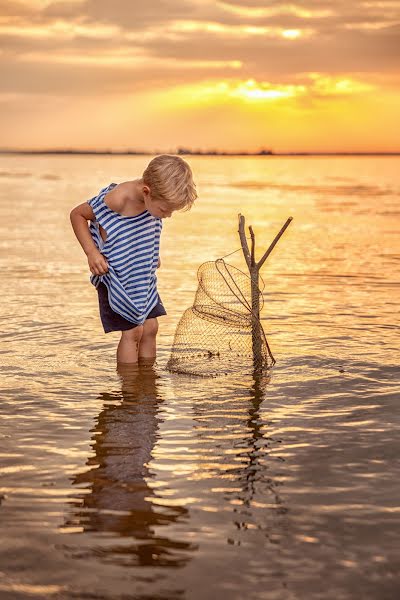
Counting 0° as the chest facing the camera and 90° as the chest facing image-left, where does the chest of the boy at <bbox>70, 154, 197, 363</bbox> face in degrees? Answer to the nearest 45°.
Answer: approximately 315°
